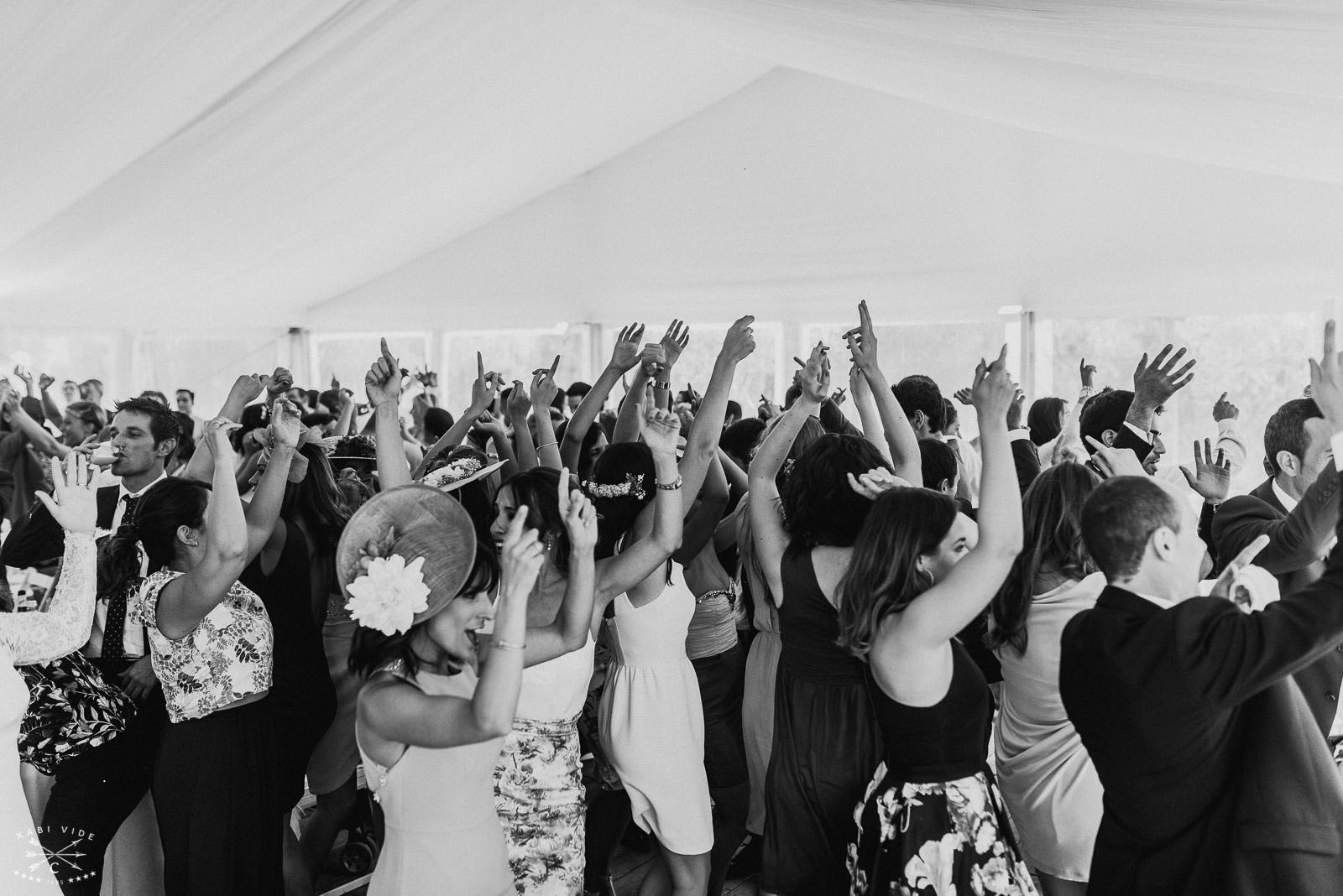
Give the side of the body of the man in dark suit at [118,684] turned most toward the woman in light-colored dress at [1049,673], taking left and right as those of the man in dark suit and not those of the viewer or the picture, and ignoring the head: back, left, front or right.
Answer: left

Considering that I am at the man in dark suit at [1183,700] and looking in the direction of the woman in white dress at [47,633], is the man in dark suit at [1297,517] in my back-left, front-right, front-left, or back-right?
back-right

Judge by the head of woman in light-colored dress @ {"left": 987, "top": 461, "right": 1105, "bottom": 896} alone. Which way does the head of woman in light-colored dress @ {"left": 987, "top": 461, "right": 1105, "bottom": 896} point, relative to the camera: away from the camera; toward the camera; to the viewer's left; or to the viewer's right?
away from the camera

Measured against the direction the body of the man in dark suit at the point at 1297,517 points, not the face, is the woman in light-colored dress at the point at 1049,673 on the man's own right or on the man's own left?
on the man's own right

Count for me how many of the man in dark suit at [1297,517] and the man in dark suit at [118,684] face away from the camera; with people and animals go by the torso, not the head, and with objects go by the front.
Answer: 0

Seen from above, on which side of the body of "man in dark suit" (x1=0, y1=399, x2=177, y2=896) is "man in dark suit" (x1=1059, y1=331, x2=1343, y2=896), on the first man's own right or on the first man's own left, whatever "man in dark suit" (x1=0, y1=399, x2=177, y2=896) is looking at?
on the first man's own left

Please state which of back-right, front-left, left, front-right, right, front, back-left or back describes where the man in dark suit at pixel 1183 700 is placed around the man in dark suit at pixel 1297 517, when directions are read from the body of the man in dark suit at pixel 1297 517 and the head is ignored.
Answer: front-right

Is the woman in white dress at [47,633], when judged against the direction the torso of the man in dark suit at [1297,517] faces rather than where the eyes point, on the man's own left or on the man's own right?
on the man's own right

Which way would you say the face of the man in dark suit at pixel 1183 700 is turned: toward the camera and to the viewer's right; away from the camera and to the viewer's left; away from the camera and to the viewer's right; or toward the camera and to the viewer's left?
away from the camera and to the viewer's right

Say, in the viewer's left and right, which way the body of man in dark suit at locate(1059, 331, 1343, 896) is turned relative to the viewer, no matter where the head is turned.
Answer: facing away from the viewer and to the right of the viewer
